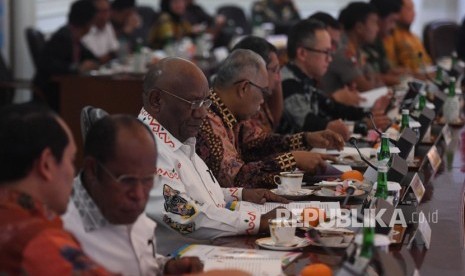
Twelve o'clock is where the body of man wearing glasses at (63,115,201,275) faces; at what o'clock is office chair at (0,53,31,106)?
The office chair is roughly at 7 o'clock from the man wearing glasses.

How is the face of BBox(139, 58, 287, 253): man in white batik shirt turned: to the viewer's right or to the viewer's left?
to the viewer's right

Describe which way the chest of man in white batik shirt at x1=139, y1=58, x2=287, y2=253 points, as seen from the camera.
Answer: to the viewer's right

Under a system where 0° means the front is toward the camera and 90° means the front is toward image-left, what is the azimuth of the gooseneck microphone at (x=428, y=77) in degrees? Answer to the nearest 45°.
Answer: approximately 90°

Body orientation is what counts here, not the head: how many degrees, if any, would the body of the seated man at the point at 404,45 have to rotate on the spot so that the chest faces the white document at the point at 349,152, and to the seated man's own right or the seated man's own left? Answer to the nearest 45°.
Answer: approximately 90° to the seated man's own right

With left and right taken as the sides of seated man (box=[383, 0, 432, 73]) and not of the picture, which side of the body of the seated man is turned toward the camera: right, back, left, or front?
right

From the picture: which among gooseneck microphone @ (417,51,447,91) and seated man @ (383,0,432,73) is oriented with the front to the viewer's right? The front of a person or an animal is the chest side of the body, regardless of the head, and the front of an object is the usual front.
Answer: the seated man

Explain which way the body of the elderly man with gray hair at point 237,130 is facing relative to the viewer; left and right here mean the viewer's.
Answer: facing to the right of the viewer

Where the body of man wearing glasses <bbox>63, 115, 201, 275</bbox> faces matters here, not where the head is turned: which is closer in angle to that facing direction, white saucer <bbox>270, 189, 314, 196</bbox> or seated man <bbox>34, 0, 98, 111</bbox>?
the white saucer
